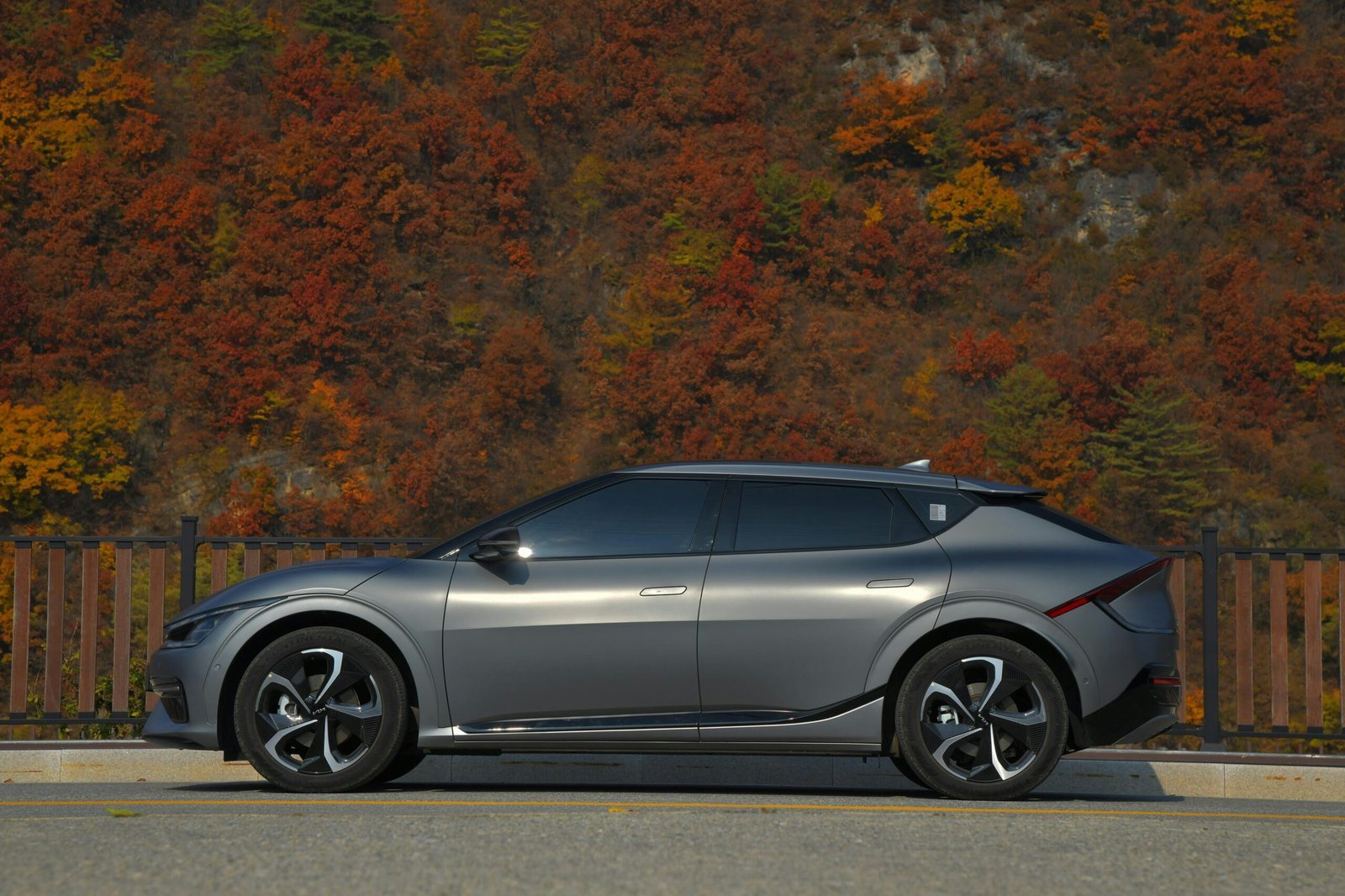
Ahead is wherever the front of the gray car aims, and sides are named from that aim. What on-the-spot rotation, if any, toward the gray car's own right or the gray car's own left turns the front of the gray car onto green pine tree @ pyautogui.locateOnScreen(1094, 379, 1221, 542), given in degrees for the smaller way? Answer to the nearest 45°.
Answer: approximately 90° to the gray car's own right

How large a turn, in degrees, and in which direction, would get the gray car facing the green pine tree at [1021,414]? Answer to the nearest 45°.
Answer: approximately 90° to its right

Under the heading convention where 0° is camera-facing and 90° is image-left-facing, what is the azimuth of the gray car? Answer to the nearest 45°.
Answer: approximately 90°
